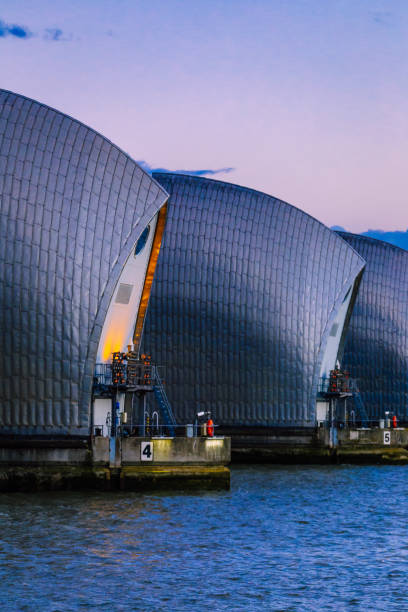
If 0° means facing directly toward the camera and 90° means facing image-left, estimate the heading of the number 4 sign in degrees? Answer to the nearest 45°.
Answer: approximately 0°
